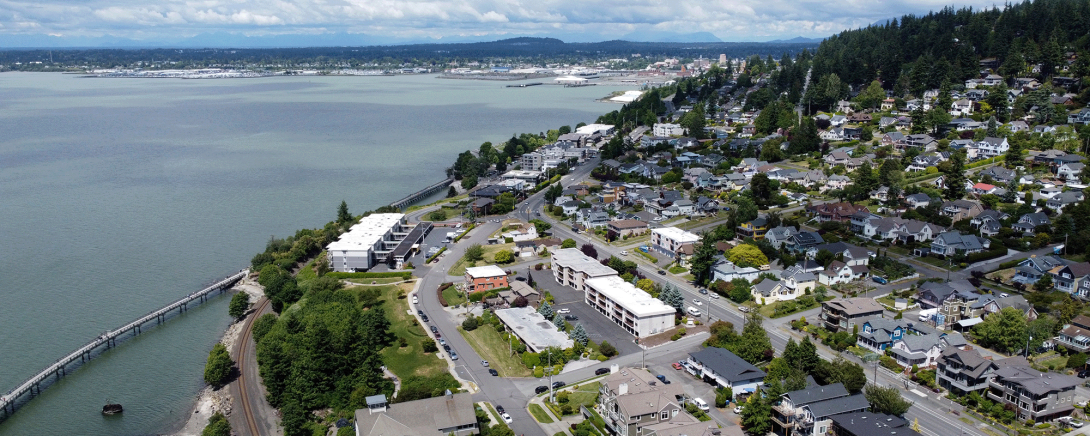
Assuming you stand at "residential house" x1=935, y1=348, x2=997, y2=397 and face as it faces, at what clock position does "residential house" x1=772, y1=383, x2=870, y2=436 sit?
"residential house" x1=772, y1=383, x2=870, y2=436 is roughly at 12 o'clock from "residential house" x1=935, y1=348, x2=997, y2=397.

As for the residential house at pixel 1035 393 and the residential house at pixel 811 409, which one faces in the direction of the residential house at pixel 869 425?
the residential house at pixel 1035 393

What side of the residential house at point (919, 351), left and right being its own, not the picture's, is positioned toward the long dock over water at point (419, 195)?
right

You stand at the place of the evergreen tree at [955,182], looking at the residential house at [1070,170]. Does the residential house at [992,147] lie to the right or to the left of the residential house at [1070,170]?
left

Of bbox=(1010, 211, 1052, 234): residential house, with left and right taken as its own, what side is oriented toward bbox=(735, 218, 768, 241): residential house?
front

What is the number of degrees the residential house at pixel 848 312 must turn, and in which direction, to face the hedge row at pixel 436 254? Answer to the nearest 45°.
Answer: approximately 45° to its right

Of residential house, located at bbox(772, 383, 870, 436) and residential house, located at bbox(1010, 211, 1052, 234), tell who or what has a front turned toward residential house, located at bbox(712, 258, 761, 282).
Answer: residential house, located at bbox(1010, 211, 1052, 234)

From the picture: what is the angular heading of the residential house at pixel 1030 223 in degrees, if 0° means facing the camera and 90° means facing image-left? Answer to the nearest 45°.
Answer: approximately 45°
